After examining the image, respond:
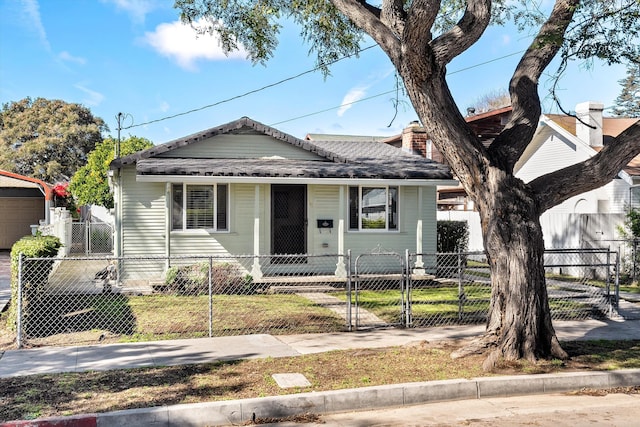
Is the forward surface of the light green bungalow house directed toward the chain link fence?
yes

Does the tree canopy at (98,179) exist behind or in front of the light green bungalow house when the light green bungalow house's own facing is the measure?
behind

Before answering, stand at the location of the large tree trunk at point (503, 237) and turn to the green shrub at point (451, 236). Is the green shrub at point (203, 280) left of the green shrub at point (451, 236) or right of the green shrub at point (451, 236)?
left

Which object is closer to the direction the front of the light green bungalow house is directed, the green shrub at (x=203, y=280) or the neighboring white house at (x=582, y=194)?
the green shrub

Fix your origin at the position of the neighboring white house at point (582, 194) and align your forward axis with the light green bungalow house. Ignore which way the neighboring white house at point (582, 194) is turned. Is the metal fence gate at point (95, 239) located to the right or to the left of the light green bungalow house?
right

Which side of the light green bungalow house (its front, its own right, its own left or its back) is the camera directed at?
front

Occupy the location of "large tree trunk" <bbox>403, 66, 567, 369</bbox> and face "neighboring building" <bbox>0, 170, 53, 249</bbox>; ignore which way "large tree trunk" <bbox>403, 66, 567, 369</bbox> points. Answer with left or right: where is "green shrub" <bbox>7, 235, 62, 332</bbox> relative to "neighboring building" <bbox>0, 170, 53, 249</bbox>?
left

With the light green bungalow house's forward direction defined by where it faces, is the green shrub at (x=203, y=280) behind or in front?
in front

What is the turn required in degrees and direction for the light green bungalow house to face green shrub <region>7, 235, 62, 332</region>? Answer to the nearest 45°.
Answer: approximately 45° to its right

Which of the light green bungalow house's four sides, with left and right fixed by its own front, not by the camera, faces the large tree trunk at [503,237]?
front
